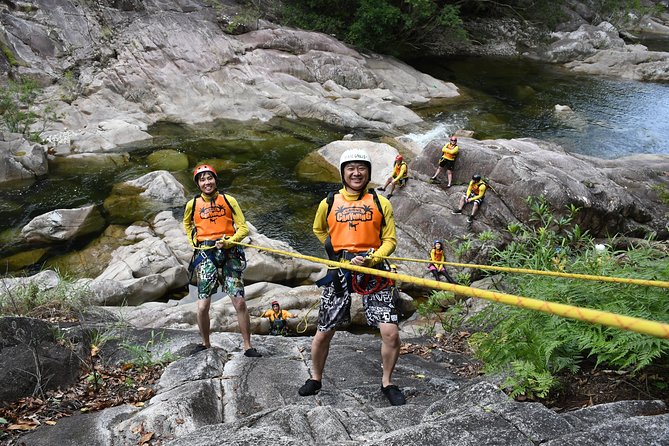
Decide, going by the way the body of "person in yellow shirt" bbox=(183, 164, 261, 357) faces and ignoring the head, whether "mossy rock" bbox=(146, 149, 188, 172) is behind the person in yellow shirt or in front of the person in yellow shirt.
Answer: behind

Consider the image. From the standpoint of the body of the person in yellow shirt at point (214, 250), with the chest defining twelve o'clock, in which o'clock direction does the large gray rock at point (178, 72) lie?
The large gray rock is roughly at 6 o'clock from the person in yellow shirt.

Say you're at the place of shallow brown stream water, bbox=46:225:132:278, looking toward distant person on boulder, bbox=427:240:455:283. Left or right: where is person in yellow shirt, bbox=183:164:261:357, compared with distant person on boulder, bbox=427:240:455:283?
right

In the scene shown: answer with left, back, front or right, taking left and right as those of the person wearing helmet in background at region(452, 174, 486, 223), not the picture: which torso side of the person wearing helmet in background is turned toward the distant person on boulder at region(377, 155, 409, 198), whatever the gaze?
right

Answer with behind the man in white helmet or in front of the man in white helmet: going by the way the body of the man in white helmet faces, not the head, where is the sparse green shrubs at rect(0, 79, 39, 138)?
behind

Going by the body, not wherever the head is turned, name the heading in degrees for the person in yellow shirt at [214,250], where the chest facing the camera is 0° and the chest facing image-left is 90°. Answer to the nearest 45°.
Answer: approximately 0°

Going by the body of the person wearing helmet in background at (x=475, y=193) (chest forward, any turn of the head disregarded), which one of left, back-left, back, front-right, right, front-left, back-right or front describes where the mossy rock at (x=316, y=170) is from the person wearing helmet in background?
right

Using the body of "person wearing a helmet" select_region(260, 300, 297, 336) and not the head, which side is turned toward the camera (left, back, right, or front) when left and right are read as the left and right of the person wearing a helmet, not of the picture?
front

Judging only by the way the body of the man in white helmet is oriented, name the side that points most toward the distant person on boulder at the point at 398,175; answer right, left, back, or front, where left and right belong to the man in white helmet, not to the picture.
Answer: back

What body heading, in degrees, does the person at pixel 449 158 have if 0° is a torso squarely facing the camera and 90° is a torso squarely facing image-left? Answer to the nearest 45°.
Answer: approximately 45°

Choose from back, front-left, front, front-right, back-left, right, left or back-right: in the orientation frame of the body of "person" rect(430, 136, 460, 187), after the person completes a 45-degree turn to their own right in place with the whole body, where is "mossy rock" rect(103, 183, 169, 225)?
front

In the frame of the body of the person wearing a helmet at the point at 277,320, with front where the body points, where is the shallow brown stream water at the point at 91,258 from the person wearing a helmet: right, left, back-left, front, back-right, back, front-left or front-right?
back-right

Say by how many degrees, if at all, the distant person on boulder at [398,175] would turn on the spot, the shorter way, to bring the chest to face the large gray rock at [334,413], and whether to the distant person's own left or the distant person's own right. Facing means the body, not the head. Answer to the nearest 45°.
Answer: approximately 45° to the distant person's own left
